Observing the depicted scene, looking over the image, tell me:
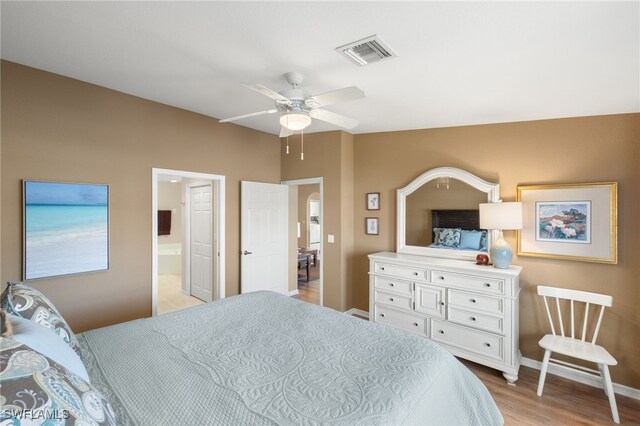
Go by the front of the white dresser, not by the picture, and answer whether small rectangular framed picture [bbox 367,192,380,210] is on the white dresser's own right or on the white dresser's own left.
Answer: on the white dresser's own right

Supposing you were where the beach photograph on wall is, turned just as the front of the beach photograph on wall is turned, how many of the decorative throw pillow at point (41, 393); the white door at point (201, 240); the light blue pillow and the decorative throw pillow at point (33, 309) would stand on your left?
1

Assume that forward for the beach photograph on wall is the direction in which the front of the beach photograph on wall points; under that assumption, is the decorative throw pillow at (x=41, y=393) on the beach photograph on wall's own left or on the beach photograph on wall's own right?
on the beach photograph on wall's own right

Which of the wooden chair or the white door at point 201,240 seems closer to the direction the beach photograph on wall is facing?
the wooden chair

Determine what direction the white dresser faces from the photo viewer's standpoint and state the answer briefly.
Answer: facing the viewer and to the left of the viewer

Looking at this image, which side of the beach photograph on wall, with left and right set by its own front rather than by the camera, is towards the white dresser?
front

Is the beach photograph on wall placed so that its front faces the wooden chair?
yes

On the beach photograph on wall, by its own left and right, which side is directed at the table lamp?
front

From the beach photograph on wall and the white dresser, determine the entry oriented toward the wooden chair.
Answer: the beach photograph on wall

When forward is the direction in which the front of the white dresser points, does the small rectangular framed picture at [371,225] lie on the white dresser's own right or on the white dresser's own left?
on the white dresser's own right

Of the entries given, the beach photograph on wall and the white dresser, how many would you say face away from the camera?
0

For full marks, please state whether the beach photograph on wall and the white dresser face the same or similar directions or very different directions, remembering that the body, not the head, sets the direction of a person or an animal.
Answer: very different directions

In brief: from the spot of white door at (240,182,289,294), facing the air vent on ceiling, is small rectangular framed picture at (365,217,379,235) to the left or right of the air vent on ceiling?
left
